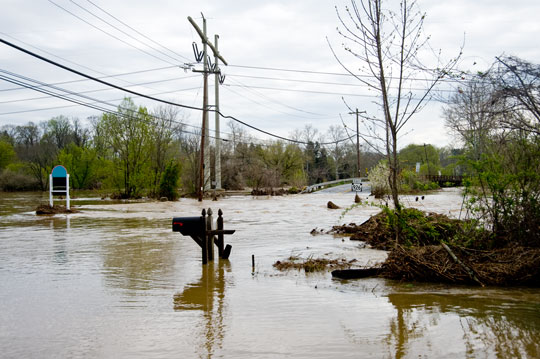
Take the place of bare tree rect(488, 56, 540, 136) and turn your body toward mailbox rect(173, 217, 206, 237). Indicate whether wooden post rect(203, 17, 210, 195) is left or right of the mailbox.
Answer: right

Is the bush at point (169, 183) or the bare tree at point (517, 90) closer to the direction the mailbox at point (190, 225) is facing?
the bush

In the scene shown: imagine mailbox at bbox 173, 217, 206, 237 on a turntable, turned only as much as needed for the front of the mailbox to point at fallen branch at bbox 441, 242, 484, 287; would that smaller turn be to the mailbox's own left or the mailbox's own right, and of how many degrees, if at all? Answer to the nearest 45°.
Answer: approximately 135° to the mailbox's own left

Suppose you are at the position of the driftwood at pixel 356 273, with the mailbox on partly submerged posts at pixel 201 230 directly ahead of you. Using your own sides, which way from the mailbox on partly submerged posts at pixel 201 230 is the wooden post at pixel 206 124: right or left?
right

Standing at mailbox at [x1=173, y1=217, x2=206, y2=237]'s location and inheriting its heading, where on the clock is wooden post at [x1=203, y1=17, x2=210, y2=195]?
The wooden post is roughly at 3 o'clock from the mailbox.

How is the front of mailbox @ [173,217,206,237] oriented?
to the viewer's left

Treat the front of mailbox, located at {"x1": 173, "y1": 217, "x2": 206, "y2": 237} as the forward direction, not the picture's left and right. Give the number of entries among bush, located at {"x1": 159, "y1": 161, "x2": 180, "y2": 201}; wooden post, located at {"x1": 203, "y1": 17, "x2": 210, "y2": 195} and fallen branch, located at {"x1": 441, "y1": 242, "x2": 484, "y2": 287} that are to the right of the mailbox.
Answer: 2

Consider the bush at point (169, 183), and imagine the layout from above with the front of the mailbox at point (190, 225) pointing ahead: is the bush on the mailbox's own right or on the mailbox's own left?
on the mailbox's own right

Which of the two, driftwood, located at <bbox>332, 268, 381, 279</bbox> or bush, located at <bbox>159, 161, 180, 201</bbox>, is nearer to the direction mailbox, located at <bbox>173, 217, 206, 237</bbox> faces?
the bush
